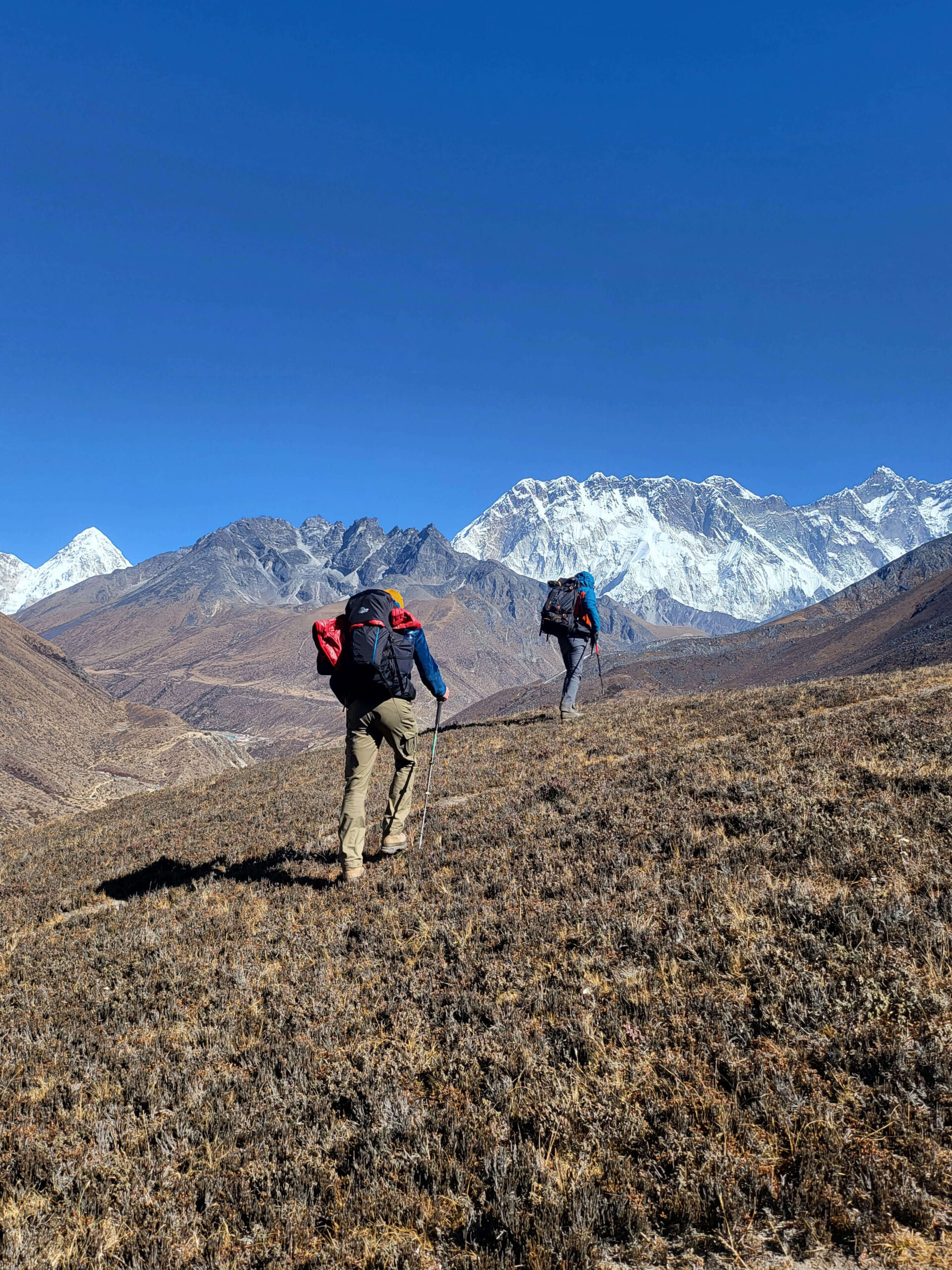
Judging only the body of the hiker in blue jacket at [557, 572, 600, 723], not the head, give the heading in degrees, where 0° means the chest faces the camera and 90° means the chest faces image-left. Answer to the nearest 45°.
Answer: approximately 225°
